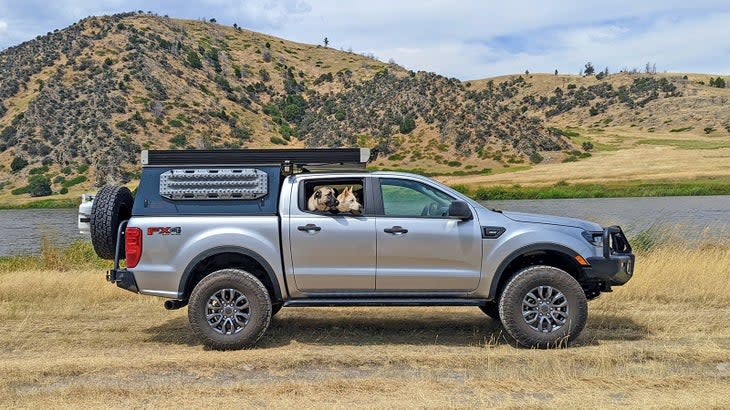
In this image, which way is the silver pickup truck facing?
to the viewer's right
